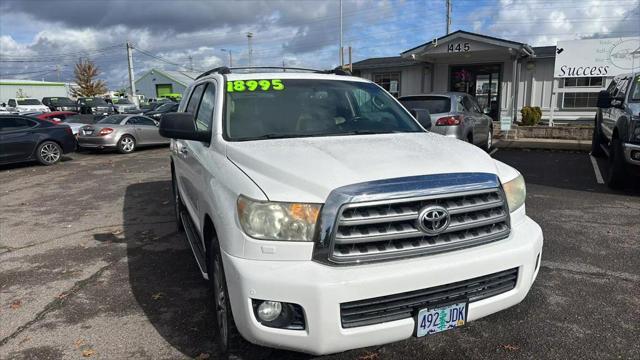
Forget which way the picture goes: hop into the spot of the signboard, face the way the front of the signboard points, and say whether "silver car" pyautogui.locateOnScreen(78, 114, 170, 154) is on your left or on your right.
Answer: on your right

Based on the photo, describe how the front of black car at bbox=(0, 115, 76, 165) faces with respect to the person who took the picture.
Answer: facing to the left of the viewer

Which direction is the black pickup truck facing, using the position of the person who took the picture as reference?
facing the viewer and to the right of the viewer

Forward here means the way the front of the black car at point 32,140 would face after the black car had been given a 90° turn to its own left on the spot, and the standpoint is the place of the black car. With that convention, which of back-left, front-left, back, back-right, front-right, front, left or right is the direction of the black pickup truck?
front-left

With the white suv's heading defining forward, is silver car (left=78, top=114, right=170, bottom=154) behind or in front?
behind

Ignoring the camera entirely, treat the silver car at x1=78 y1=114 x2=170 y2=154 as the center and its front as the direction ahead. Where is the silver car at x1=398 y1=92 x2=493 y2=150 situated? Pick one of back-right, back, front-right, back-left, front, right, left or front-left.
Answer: right

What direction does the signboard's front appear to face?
toward the camera

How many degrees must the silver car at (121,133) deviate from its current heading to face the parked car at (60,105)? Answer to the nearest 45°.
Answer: approximately 45° to its left

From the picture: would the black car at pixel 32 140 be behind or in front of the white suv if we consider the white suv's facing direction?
behind

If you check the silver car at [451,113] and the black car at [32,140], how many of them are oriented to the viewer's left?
1

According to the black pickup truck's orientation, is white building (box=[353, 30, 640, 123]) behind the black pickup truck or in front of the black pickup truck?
behind

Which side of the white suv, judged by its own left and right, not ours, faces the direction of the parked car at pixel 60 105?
back

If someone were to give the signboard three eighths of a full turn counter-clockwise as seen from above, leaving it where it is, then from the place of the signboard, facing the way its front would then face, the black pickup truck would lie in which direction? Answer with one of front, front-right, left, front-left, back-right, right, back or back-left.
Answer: back-right

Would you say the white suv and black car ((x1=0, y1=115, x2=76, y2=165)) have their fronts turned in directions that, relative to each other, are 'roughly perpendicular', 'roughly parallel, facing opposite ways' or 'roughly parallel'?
roughly perpendicular

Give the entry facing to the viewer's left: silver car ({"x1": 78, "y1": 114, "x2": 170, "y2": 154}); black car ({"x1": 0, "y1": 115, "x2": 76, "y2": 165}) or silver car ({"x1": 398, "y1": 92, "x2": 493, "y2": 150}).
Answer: the black car
